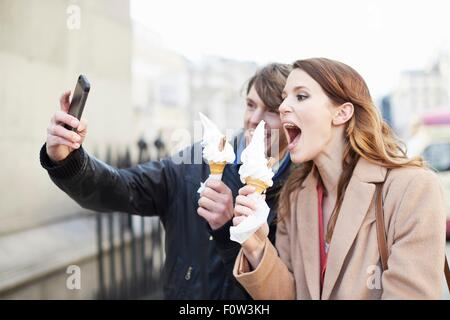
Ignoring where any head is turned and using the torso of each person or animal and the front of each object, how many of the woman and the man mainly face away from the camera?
0

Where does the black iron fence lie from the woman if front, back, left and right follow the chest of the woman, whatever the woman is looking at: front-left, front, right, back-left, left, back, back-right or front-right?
right

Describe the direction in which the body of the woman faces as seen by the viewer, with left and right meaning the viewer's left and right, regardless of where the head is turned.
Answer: facing the viewer and to the left of the viewer

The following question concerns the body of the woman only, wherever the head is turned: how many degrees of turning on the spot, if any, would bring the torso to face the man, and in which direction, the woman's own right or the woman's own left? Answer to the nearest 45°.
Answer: approximately 90° to the woman's own right

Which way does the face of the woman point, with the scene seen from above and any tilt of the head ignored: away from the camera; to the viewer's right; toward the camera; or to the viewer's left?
to the viewer's left

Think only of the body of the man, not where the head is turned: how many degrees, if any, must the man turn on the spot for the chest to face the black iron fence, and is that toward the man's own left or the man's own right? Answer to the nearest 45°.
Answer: approximately 135° to the man's own right

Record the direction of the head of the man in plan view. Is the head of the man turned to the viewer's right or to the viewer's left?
to the viewer's left

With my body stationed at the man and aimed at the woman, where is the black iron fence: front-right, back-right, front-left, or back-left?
back-left
